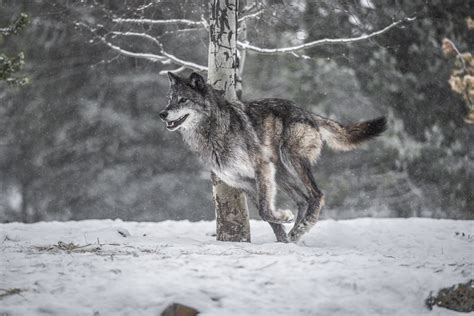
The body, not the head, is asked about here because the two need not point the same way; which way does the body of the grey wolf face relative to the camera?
to the viewer's left
